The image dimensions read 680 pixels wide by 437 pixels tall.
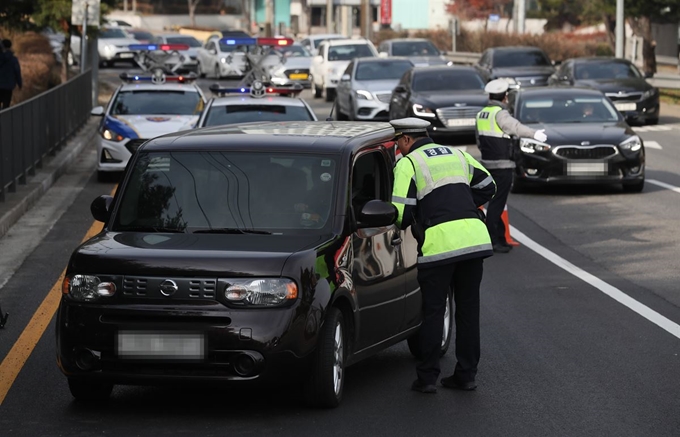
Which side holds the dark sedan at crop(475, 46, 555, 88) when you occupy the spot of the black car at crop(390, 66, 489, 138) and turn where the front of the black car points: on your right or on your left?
on your left

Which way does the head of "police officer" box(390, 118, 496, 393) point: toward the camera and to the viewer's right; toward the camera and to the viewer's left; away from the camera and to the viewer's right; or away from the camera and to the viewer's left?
away from the camera and to the viewer's left

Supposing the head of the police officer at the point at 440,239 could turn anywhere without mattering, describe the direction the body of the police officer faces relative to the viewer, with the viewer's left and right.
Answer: facing away from the viewer and to the left of the viewer

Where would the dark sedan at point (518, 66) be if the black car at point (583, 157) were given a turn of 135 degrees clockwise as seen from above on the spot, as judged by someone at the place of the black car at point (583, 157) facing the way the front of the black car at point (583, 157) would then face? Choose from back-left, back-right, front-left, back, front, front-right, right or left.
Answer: front-right

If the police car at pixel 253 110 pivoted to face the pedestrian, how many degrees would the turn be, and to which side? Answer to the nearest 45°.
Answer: approximately 135° to its right

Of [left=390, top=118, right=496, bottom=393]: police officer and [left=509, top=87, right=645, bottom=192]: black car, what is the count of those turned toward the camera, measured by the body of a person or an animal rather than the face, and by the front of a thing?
1

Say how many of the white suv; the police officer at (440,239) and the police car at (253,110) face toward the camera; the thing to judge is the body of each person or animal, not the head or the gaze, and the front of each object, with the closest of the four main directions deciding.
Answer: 2

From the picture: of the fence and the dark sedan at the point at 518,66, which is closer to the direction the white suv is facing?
the fence

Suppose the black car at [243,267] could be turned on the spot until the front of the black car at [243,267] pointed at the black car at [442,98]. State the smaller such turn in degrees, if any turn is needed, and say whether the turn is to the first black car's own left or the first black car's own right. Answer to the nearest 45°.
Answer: approximately 135° to the first black car's own right

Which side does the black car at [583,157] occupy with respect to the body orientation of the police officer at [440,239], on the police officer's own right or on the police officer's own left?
on the police officer's own right
